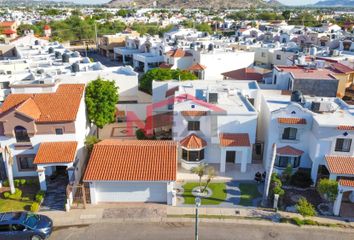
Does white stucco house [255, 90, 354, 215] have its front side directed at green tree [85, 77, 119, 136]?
no

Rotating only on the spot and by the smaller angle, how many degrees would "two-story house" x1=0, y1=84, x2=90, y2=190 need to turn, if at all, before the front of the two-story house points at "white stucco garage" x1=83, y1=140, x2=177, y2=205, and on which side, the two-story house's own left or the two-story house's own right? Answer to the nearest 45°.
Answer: approximately 45° to the two-story house's own left

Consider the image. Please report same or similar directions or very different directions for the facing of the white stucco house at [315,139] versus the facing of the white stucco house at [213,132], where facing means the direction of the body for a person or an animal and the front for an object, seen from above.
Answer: same or similar directions

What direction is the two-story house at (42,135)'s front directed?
toward the camera

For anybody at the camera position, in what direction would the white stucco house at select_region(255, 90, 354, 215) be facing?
facing the viewer

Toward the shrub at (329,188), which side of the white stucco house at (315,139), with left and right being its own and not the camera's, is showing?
front

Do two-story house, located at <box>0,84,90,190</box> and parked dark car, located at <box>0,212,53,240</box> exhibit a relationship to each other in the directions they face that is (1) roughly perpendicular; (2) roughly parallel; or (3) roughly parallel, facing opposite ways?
roughly perpendicular

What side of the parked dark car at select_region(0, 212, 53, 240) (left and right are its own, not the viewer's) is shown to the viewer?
right

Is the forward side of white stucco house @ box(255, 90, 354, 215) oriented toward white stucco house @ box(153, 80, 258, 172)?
no

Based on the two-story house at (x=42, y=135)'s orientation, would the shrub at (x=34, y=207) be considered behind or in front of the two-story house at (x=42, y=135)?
in front

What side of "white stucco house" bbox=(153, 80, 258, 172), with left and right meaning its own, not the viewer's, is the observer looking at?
front

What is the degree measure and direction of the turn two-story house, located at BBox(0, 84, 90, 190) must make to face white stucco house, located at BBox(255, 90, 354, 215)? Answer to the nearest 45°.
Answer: approximately 90° to its left

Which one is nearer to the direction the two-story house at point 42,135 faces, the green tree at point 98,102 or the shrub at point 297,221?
the shrub

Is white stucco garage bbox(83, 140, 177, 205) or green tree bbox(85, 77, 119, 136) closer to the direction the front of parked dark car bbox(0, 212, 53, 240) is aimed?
the white stucco garage
